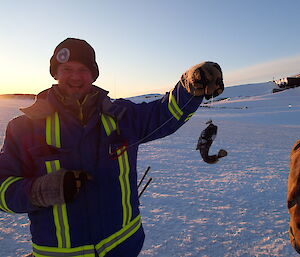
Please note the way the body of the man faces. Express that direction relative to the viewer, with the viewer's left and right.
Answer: facing the viewer

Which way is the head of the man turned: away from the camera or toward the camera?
toward the camera
